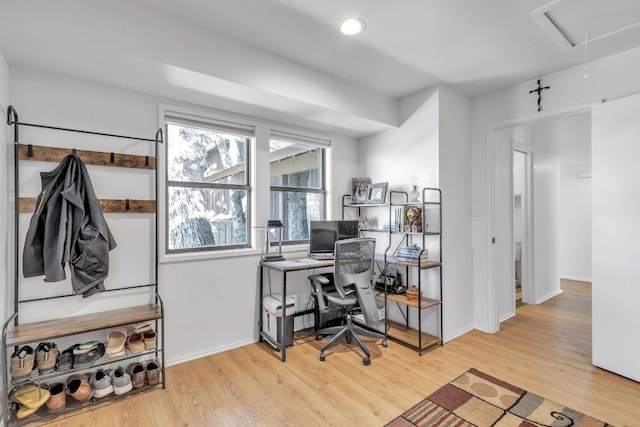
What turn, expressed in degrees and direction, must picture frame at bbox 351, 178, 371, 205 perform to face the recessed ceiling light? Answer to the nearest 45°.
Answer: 0° — it already faces it

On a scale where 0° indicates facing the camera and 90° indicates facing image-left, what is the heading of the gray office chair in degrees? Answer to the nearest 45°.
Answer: approximately 135°

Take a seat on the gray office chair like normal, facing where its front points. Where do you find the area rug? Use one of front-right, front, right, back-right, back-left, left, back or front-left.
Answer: back

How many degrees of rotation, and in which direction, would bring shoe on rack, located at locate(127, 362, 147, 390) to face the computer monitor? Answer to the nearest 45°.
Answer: approximately 90° to its right

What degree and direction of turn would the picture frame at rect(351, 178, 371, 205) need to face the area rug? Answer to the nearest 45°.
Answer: approximately 45° to its left

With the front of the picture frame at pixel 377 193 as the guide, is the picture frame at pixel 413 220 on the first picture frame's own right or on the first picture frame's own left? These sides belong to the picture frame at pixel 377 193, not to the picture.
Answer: on the first picture frame's own left

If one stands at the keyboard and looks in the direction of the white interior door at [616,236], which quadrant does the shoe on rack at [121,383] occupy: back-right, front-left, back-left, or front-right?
back-right

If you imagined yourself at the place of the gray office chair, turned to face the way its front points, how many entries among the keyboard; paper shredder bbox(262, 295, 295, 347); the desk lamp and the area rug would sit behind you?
1

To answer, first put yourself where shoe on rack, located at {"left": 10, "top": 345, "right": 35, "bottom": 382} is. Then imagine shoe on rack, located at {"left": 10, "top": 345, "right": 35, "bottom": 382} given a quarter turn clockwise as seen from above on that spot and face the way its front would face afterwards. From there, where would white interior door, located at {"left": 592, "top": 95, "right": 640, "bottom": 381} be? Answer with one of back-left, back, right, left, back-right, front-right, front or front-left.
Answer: back-left

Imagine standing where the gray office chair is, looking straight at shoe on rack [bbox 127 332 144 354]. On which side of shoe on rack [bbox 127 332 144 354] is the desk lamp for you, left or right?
right
